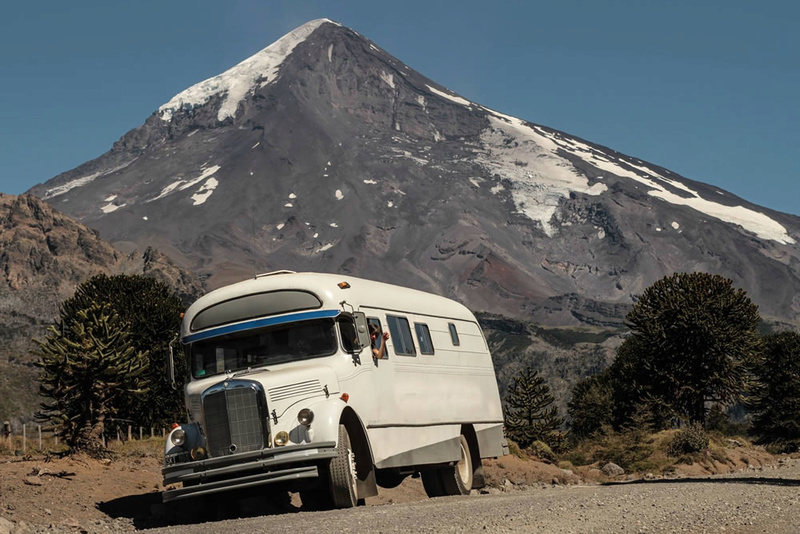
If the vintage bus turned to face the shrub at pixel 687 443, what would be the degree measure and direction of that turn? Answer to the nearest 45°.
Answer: approximately 180°

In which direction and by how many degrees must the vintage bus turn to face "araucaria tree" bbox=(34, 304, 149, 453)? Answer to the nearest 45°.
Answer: approximately 90° to its right

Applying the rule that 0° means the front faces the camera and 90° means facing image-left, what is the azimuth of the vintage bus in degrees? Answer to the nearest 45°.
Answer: approximately 45°
